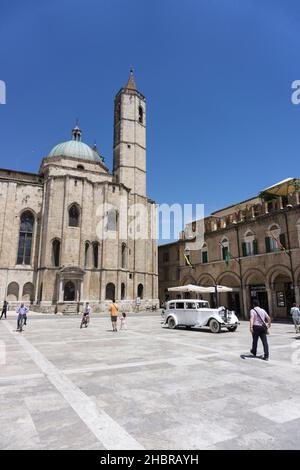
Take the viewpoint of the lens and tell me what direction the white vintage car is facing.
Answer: facing the viewer and to the right of the viewer

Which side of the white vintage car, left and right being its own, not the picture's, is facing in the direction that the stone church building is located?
back

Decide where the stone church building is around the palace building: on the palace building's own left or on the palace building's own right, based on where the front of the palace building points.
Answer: on the palace building's own right

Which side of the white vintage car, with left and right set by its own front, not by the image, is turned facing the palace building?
left

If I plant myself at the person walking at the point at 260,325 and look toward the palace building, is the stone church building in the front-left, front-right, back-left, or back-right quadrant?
front-left

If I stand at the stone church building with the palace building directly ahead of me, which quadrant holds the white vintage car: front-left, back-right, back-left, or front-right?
front-right

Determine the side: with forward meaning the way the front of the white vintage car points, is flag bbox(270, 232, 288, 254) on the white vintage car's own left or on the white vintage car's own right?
on the white vintage car's own left

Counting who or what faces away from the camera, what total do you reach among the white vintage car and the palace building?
0

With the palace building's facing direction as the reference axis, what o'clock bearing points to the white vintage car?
The white vintage car is roughly at 11 o'clock from the palace building.

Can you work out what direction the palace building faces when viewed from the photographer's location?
facing the viewer and to the left of the viewer

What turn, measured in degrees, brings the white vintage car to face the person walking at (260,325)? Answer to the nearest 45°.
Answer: approximately 45° to its right

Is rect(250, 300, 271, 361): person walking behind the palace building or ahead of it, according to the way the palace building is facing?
ahead
